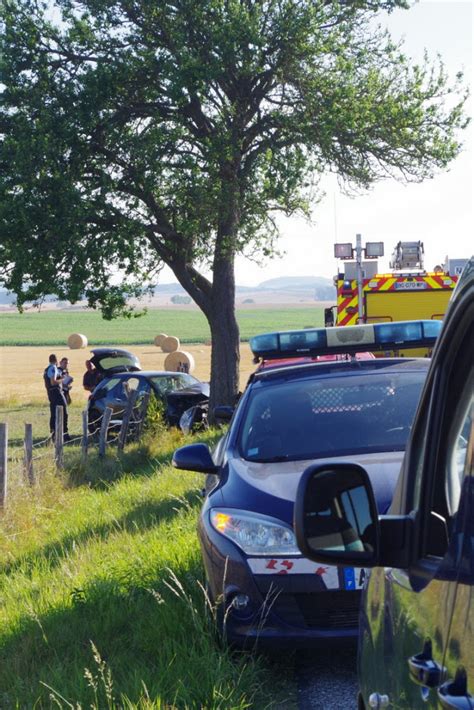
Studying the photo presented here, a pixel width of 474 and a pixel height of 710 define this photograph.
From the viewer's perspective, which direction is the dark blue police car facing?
toward the camera

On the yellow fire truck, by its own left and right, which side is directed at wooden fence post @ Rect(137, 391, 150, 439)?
left

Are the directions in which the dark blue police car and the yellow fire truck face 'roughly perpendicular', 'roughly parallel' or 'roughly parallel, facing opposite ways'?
roughly parallel, facing opposite ways

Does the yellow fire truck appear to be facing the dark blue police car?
no

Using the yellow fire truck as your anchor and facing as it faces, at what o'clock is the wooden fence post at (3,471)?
The wooden fence post is roughly at 7 o'clock from the yellow fire truck.

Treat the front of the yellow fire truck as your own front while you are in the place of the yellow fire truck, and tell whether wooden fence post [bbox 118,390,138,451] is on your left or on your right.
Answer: on your left

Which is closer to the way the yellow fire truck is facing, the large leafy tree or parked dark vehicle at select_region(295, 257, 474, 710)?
the large leafy tree

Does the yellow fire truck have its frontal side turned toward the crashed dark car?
no

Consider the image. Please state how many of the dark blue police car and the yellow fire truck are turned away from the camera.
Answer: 1

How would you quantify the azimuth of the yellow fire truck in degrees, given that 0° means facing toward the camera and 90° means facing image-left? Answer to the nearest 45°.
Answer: approximately 180°

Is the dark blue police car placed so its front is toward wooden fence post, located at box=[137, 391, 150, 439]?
no

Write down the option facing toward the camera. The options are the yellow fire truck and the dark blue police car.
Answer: the dark blue police car

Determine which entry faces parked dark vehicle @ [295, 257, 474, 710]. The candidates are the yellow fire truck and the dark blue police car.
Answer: the dark blue police car
